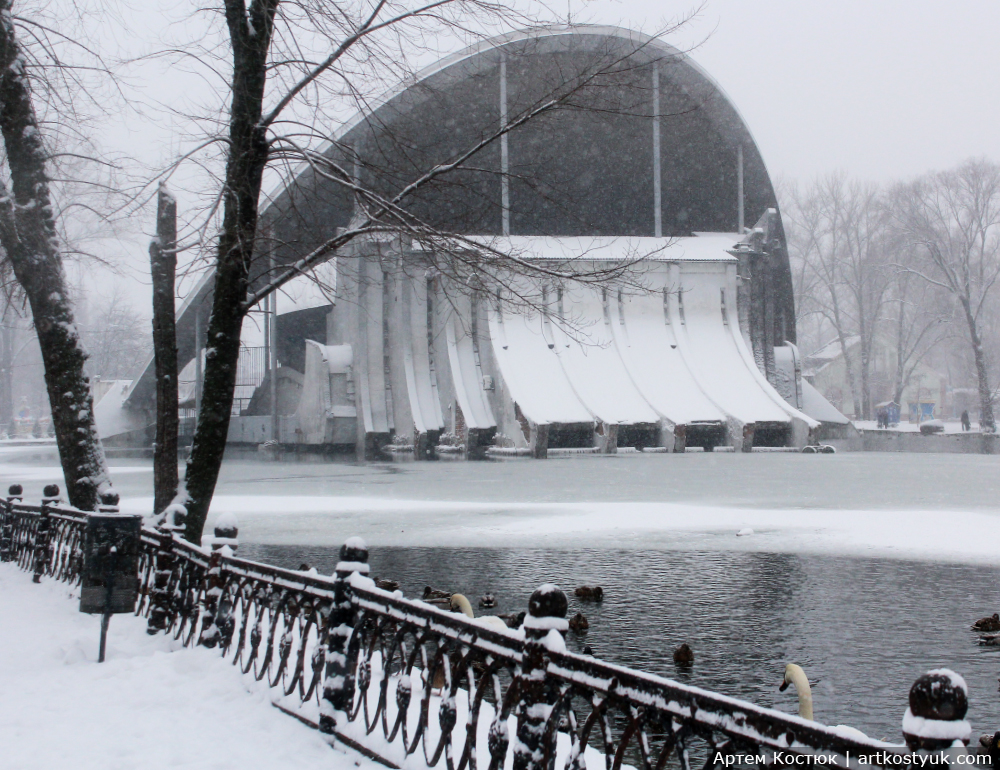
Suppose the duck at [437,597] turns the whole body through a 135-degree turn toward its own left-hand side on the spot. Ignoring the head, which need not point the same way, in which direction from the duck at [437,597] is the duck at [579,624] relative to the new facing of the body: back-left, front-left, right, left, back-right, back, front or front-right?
front

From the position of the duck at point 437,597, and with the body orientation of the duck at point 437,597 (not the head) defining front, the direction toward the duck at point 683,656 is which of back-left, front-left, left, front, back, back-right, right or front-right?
back-left

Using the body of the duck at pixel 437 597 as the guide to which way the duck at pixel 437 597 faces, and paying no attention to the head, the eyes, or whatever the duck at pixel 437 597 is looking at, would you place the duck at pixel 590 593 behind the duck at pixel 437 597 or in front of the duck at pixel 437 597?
behind

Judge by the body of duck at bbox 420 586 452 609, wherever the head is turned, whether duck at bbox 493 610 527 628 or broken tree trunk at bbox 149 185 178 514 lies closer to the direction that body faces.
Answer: the broken tree trunk

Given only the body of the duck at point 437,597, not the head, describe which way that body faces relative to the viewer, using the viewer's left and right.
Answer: facing to the left of the viewer

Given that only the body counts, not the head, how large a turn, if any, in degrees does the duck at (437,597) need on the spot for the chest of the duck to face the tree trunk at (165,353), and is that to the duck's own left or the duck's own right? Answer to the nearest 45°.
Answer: approximately 45° to the duck's own right
